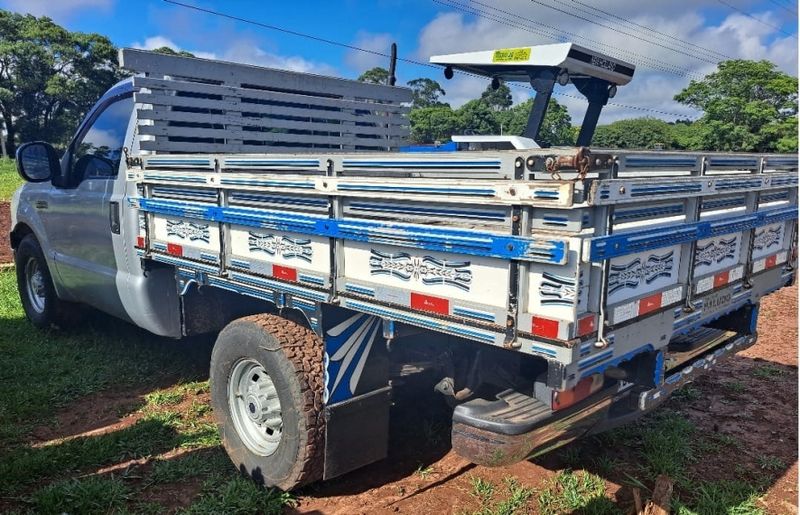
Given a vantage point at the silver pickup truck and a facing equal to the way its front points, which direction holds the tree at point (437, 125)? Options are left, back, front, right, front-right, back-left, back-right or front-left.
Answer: front-right

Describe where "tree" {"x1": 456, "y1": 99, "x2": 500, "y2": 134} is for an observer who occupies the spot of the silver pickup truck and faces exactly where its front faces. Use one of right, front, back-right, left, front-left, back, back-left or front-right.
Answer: front-right

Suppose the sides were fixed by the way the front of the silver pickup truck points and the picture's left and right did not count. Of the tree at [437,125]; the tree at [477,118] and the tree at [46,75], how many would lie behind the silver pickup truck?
0

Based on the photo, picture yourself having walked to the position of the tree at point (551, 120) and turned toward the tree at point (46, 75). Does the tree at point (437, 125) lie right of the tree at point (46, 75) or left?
right

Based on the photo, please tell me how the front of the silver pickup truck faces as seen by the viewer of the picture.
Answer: facing away from the viewer and to the left of the viewer

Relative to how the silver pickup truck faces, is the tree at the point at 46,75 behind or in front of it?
in front

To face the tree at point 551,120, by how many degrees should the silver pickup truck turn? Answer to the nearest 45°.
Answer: approximately 45° to its right
